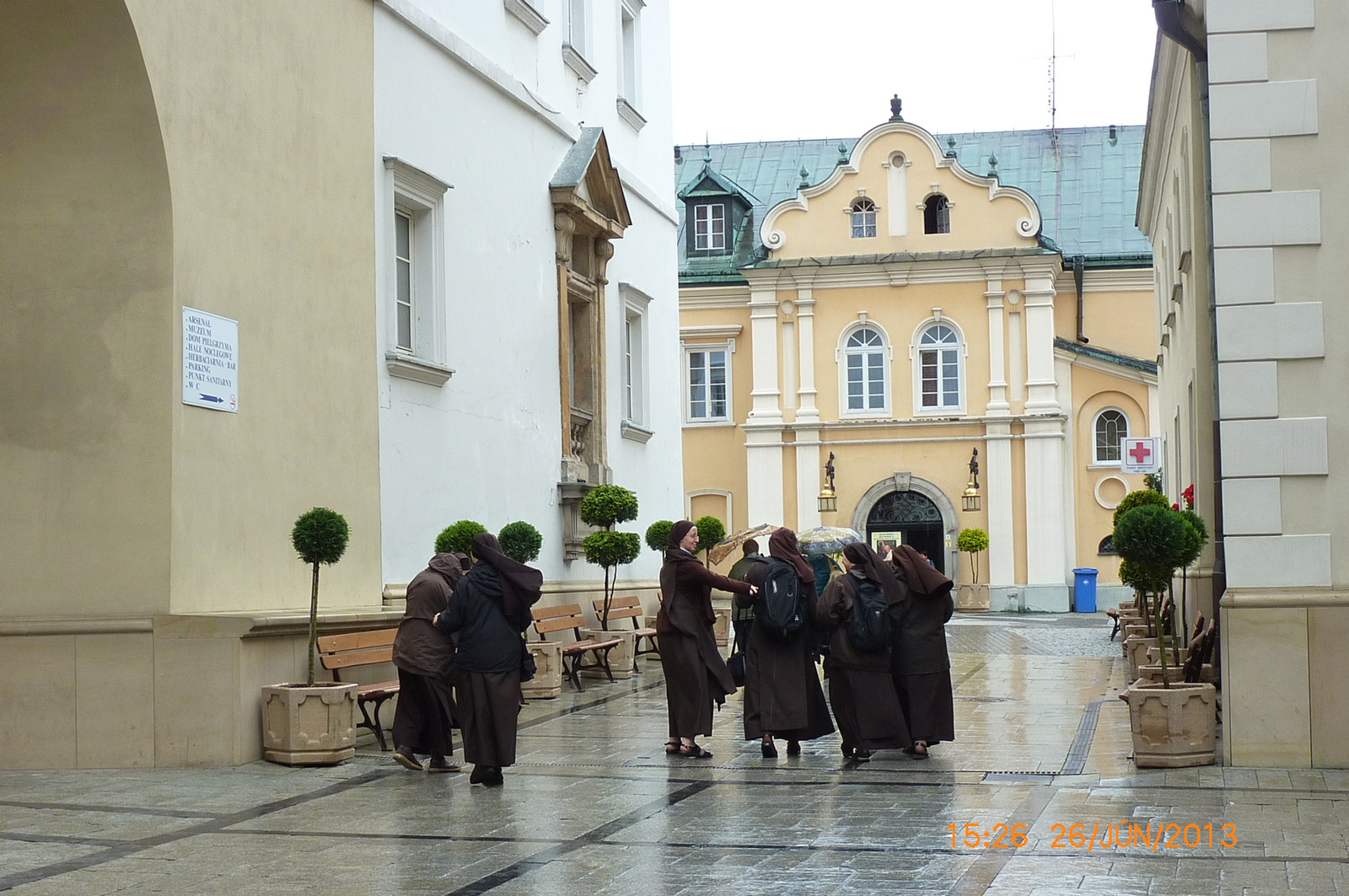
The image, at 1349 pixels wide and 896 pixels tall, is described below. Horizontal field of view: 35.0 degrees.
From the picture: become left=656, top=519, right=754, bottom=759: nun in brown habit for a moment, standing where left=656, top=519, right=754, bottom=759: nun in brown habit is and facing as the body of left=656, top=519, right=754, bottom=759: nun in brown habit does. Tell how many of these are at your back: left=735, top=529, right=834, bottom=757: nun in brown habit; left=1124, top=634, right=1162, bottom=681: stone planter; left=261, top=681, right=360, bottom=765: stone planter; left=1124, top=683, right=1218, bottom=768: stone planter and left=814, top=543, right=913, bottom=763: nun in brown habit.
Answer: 1

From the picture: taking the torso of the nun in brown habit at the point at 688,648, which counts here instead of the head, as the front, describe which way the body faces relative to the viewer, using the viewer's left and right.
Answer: facing to the right of the viewer

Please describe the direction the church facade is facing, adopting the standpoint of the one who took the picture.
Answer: facing the viewer

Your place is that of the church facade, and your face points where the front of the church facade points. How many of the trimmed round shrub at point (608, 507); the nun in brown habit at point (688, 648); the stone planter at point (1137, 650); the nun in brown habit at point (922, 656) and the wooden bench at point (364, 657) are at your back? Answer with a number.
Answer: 0

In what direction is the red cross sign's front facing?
toward the camera

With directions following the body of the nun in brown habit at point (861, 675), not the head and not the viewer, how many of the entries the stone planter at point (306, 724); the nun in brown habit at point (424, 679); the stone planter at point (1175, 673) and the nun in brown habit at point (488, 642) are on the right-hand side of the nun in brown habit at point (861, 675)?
1

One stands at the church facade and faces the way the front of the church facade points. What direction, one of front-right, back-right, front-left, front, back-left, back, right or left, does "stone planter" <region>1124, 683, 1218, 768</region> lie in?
front

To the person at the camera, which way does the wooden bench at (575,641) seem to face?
facing the viewer and to the right of the viewer

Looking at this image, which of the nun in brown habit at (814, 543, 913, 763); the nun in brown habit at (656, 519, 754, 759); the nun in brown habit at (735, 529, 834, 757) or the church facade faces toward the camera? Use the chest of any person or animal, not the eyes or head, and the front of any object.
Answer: the church facade

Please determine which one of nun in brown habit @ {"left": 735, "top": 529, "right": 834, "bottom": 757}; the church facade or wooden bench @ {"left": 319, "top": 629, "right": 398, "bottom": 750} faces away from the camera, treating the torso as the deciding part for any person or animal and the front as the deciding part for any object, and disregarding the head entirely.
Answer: the nun in brown habit

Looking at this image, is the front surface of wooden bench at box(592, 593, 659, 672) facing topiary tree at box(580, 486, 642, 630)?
no

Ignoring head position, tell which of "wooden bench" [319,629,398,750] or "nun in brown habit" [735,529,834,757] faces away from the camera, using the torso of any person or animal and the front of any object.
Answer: the nun in brown habit

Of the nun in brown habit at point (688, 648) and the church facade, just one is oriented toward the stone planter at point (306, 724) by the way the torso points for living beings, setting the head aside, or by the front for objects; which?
the church facade

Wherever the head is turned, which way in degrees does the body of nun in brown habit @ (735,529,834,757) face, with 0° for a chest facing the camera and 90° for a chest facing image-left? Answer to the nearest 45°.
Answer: approximately 180°

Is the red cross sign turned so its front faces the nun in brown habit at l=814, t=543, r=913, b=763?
yes

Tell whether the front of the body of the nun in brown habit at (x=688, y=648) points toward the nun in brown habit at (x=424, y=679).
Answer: no

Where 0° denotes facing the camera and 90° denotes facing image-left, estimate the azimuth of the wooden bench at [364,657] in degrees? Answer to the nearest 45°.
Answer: approximately 315°

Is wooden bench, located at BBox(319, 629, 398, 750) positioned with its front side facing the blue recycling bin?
no
